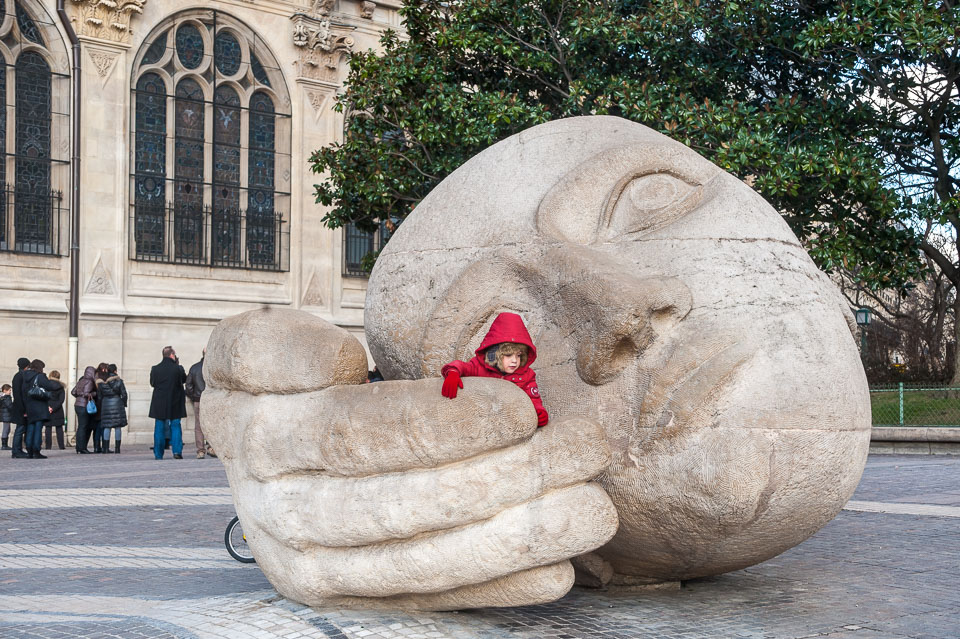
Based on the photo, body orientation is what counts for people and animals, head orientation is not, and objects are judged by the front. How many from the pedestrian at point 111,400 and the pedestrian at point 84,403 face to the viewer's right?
1

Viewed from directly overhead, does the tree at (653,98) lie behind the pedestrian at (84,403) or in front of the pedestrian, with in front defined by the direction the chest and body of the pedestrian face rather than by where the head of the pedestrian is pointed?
in front

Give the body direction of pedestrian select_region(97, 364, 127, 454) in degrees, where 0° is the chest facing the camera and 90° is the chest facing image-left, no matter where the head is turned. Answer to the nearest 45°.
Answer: approximately 180°

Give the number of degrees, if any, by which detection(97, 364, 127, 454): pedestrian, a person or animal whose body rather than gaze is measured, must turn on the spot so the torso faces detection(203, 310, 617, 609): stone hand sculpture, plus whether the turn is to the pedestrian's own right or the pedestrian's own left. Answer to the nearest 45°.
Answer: approximately 180°

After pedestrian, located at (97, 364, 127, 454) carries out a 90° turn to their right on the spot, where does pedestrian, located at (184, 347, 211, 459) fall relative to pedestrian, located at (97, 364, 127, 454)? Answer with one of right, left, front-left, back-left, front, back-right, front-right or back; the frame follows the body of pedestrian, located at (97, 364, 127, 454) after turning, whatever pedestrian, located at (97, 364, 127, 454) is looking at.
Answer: front-right

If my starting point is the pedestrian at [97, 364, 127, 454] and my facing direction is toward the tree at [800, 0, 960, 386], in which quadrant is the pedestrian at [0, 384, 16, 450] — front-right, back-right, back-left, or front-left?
back-left

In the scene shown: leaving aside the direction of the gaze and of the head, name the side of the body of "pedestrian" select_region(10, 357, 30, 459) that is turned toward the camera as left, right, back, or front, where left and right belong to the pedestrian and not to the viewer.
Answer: right

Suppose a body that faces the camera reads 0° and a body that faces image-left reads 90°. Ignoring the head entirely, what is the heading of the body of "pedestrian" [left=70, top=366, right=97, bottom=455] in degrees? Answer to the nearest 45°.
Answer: approximately 270°

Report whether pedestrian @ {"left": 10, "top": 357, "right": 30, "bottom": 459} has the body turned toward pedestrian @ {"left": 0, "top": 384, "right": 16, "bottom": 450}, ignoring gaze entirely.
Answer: no
